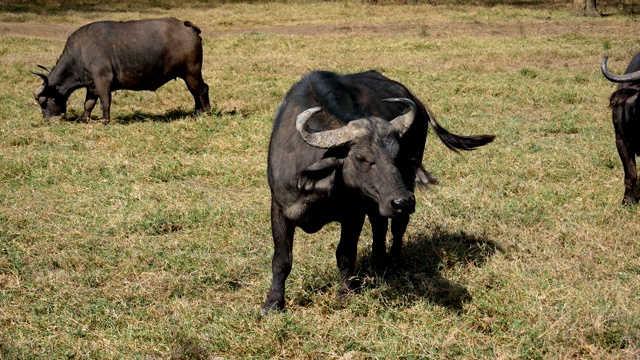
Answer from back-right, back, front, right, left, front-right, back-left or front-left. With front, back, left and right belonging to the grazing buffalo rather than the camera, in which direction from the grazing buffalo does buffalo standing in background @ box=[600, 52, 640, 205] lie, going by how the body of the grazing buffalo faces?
back-left

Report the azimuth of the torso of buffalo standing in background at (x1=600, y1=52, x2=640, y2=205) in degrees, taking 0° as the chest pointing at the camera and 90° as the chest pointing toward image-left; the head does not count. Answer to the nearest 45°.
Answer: approximately 0°

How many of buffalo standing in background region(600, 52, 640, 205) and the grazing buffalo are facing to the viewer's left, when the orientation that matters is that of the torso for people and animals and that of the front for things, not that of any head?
1

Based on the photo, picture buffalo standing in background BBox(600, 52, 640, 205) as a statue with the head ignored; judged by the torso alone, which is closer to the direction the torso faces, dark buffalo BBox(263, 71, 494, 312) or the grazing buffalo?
the dark buffalo

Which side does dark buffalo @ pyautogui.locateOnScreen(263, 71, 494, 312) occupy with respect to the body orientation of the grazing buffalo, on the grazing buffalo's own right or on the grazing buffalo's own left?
on the grazing buffalo's own left

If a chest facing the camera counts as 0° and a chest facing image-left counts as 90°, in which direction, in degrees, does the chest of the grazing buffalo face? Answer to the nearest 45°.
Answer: approximately 90°

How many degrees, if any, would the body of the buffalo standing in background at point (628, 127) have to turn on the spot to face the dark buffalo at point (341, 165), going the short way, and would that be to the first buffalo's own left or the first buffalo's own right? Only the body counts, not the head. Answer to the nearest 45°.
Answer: approximately 45° to the first buffalo's own right
